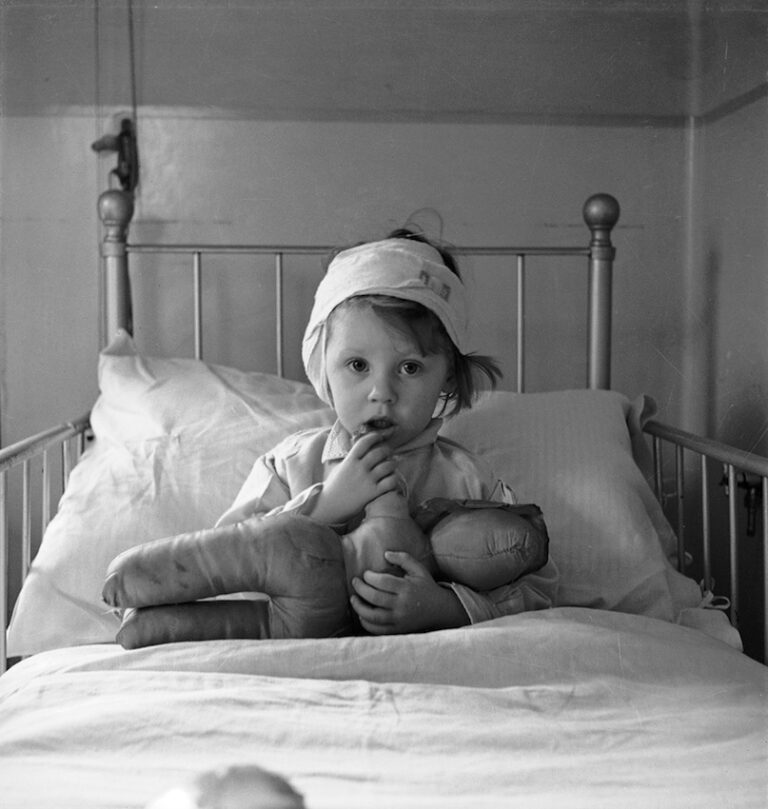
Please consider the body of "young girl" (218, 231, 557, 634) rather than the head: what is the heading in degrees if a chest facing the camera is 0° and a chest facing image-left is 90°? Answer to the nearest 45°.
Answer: approximately 0°

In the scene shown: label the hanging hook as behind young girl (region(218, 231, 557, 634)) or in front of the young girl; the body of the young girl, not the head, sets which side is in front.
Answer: behind
